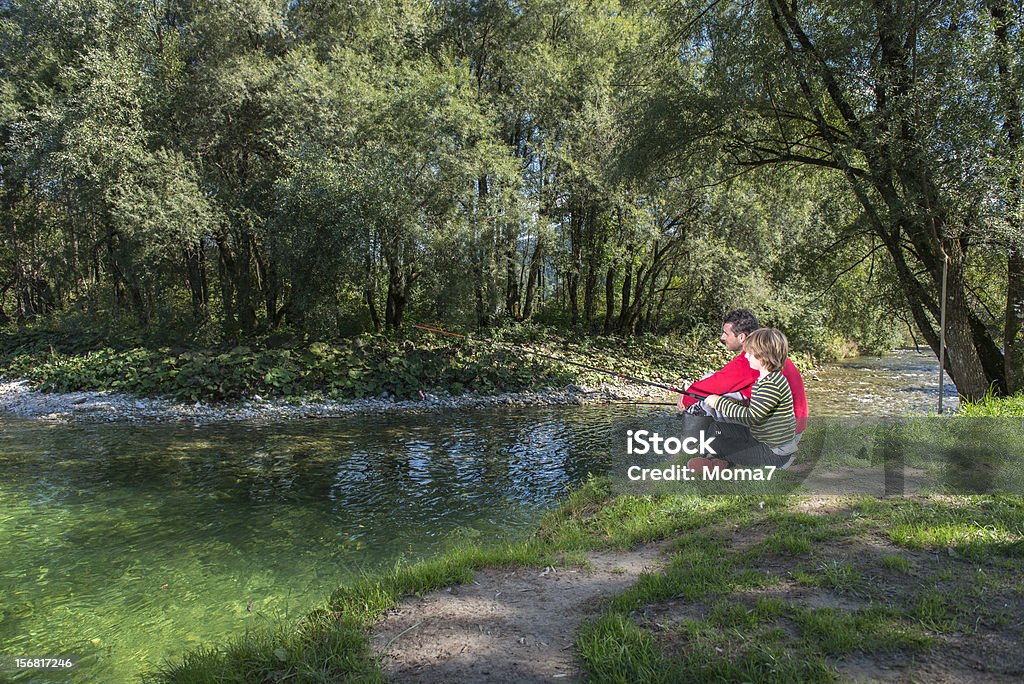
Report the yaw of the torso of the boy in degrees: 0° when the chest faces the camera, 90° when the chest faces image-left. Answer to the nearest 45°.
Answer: approximately 90°

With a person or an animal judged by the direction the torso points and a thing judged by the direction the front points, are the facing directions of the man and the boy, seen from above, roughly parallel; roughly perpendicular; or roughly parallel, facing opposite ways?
roughly parallel

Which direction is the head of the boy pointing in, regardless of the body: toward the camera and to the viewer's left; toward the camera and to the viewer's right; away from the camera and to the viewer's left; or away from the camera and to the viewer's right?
away from the camera and to the viewer's left

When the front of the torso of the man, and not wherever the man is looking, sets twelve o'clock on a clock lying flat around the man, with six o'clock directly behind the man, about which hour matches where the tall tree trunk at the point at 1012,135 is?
The tall tree trunk is roughly at 4 o'clock from the man.

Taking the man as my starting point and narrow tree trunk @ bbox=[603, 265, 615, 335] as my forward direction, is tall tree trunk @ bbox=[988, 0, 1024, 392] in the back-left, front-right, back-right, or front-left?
front-right

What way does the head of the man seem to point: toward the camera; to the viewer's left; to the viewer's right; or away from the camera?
to the viewer's left

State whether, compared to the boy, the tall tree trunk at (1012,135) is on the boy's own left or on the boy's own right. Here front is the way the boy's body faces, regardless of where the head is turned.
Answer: on the boy's own right

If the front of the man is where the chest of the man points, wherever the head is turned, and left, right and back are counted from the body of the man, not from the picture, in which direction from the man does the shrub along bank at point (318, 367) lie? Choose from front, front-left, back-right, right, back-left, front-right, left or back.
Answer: front-right

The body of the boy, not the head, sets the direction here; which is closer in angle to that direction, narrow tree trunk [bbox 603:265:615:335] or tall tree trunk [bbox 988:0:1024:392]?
the narrow tree trunk

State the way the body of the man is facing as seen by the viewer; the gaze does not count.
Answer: to the viewer's left
